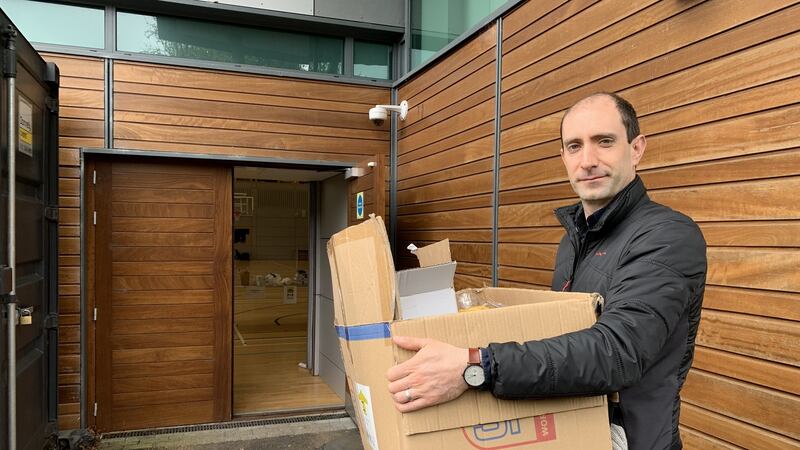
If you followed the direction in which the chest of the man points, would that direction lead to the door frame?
no

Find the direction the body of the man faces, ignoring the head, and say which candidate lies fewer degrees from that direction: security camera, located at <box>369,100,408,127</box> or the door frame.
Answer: the door frame

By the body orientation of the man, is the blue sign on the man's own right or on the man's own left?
on the man's own right

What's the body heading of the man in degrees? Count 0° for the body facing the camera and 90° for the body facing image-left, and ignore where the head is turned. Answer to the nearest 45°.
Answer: approximately 45°

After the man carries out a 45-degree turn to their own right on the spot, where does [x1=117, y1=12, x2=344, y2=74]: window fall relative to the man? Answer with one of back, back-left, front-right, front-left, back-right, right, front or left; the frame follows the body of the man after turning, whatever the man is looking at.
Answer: front-right

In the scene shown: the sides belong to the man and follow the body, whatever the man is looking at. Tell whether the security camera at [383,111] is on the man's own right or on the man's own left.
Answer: on the man's own right

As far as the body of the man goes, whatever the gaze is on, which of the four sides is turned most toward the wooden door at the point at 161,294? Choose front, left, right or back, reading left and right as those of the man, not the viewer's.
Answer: right
